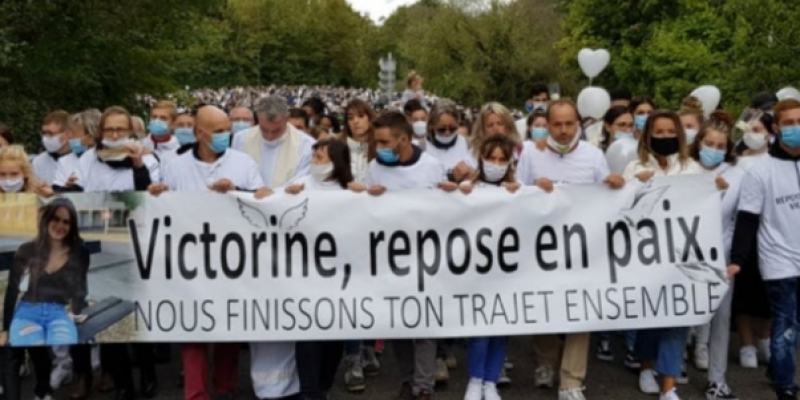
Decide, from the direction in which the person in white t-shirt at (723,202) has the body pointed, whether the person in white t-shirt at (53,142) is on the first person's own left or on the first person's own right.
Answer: on the first person's own right

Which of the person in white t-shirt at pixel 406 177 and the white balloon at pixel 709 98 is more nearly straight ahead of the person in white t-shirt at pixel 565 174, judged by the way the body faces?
the person in white t-shirt

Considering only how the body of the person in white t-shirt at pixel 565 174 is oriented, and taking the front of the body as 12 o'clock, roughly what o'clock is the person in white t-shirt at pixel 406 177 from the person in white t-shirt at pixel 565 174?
the person in white t-shirt at pixel 406 177 is roughly at 2 o'clock from the person in white t-shirt at pixel 565 174.

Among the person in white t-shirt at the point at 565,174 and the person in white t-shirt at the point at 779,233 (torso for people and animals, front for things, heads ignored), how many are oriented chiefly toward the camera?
2

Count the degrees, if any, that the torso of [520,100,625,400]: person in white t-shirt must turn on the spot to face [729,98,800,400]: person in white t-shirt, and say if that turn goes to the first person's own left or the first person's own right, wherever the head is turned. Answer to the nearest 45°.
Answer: approximately 90° to the first person's own left

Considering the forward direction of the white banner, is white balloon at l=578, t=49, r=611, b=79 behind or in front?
behind

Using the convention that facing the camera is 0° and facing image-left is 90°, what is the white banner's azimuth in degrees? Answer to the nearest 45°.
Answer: approximately 0°

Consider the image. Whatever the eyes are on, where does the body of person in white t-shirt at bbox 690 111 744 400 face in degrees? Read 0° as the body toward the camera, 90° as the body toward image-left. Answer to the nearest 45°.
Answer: approximately 0°
